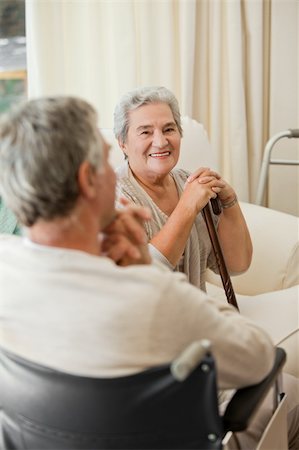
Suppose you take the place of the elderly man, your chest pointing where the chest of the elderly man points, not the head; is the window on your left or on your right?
on your left

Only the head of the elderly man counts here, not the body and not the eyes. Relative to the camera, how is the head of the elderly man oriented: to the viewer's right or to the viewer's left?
to the viewer's right

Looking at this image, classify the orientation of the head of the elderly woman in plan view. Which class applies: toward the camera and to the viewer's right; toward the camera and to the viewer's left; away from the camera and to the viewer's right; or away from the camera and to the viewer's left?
toward the camera and to the viewer's left

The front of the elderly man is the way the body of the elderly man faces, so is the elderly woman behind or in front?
in front

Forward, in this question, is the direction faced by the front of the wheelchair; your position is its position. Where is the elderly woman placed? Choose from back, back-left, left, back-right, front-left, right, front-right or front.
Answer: front-left

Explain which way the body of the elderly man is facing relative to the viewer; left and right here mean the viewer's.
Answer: facing away from the viewer and to the right of the viewer

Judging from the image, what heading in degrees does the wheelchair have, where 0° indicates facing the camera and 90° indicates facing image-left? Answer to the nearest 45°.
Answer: approximately 225°
